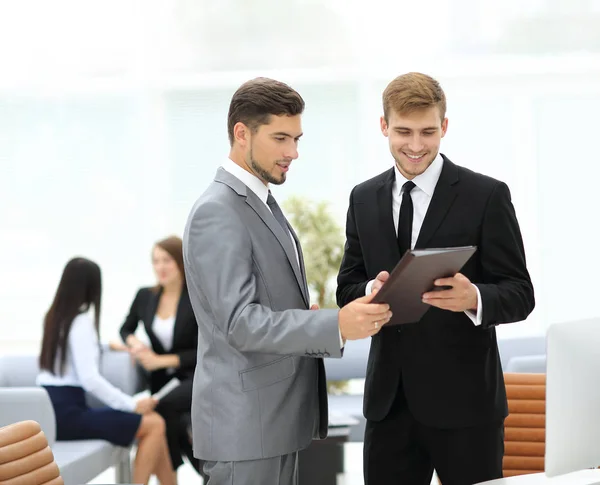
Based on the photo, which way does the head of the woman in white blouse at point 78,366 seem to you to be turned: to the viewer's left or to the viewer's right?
to the viewer's right

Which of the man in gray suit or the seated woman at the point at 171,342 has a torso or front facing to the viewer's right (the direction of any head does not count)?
the man in gray suit

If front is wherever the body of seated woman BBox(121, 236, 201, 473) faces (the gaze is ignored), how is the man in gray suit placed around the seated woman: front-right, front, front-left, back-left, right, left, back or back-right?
front-left

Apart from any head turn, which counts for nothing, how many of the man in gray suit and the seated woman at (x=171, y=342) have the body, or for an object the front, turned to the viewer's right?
1

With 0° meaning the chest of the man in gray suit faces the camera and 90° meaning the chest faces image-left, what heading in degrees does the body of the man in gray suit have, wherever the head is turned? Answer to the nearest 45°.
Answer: approximately 270°

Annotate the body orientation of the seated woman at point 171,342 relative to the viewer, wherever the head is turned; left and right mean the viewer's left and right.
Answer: facing the viewer and to the left of the viewer

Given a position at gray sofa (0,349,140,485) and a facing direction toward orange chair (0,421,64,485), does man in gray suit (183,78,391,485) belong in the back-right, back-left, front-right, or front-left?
front-left

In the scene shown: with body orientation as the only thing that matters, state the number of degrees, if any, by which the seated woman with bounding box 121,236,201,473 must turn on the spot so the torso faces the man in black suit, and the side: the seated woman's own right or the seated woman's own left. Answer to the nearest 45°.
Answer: approximately 45° to the seated woman's own left

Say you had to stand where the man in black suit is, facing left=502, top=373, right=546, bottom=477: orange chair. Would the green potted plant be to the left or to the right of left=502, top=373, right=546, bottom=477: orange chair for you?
left

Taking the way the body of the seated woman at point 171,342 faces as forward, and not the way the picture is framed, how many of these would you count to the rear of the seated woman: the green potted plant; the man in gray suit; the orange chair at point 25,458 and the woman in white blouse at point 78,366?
1

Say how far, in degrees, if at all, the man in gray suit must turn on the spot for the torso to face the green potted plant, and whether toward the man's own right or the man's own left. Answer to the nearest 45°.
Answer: approximately 90° to the man's own left
